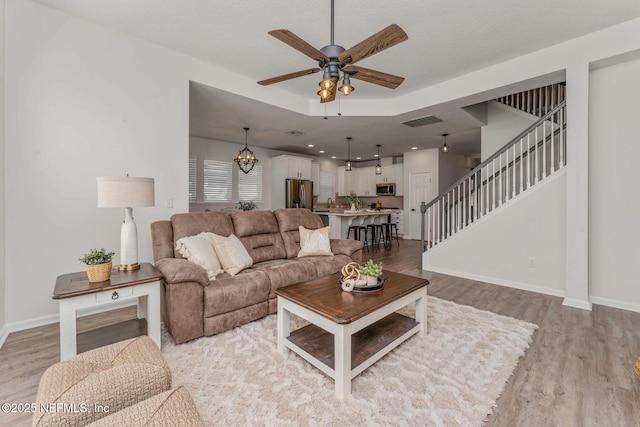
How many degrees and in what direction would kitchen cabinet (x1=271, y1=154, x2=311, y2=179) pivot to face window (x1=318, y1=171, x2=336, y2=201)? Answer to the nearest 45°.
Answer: approximately 90° to its left

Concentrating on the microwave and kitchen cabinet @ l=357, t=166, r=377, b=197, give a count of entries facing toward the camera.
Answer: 2

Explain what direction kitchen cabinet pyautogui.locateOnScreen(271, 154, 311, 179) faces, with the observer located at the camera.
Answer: facing the viewer and to the right of the viewer

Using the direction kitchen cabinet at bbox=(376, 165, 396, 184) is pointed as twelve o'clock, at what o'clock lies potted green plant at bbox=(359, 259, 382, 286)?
The potted green plant is roughly at 12 o'clock from the kitchen cabinet.

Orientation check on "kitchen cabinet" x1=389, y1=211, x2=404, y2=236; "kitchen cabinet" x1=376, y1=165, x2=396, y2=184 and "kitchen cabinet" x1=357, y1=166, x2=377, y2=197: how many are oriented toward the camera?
3

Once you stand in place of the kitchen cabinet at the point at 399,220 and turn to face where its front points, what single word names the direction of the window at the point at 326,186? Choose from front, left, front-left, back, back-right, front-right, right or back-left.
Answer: right

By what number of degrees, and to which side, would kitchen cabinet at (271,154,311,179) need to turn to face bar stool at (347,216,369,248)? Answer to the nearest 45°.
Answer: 0° — it already faces it

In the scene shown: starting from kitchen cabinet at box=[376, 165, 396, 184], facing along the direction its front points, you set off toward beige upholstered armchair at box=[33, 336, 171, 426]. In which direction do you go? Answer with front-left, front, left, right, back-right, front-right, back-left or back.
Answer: front

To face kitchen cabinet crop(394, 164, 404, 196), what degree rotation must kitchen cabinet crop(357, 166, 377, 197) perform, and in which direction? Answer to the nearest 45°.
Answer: approximately 45° to its left

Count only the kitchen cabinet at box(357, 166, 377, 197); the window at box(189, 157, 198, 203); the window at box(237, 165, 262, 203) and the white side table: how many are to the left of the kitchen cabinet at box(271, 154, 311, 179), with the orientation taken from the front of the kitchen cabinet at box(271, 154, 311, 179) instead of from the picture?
1

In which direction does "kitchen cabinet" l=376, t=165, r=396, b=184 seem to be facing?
toward the camera

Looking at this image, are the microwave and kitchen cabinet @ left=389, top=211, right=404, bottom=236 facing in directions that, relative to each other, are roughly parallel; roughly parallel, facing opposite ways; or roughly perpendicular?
roughly parallel

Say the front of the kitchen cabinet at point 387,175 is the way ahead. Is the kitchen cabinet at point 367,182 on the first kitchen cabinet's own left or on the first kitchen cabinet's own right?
on the first kitchen cabinet's own right

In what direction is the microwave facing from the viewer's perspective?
toward the camera

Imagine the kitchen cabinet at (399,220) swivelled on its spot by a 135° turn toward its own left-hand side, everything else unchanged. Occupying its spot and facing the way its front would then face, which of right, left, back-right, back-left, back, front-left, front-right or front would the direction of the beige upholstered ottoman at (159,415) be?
back-right

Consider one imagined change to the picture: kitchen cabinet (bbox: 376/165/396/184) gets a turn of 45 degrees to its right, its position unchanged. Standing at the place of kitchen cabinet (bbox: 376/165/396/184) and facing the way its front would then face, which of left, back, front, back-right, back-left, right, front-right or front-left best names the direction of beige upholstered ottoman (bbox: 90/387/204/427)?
front-left

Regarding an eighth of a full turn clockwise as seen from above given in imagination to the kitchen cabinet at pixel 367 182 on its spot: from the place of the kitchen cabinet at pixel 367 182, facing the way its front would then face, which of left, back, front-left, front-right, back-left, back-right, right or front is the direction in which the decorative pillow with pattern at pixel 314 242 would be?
front-left

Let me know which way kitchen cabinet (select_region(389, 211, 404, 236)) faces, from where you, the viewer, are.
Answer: facing the viewer
